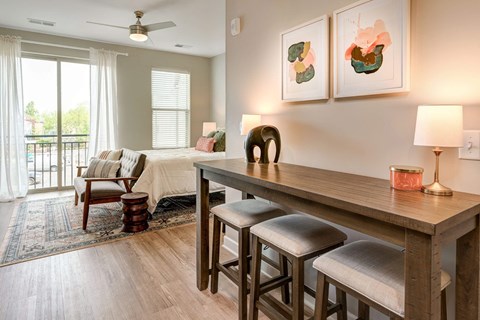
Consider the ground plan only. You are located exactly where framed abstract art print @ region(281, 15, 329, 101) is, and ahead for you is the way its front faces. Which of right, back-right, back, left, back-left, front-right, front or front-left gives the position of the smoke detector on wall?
right

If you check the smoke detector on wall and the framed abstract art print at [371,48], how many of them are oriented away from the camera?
0

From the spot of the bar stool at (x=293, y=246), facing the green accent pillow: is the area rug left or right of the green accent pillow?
left

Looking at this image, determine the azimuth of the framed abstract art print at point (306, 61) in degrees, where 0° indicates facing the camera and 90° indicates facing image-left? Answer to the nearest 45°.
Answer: approximately 45°

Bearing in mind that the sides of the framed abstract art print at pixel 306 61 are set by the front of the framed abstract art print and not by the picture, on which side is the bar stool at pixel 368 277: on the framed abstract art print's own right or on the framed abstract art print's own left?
on the framed abstract art print's own left
